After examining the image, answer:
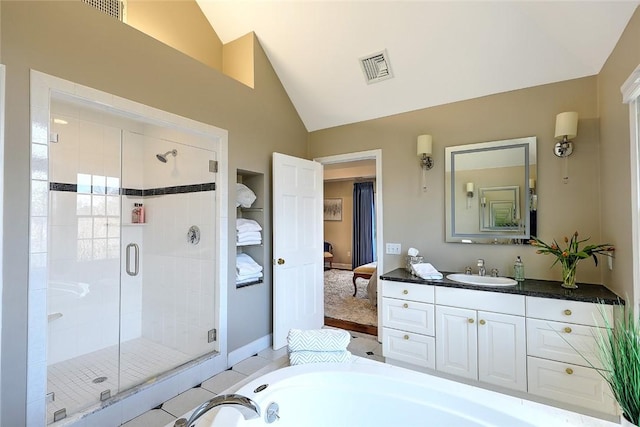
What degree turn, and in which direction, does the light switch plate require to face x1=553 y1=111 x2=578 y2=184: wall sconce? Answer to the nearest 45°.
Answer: approximately 90° to its left

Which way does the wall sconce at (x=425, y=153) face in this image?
toward the camera

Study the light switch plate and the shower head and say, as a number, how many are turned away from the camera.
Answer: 0

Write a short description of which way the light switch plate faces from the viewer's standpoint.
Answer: facing the viewer and to the left of the viewer

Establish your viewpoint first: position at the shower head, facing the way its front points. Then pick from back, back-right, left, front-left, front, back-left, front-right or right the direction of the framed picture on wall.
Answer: back

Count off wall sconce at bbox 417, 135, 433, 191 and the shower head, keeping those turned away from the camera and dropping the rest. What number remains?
0

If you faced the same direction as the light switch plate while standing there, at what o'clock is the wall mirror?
The wall mirror is roughly at 8 o'clock from the light switch plate.

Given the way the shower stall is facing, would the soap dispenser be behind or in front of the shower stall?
in front

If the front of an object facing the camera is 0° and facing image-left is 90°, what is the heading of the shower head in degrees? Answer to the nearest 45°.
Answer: approximately 45°

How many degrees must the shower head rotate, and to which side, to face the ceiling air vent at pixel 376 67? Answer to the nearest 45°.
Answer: approximately 90° to its left

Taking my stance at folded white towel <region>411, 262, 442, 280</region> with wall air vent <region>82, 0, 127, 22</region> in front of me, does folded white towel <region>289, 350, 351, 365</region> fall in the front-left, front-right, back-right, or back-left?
front-left

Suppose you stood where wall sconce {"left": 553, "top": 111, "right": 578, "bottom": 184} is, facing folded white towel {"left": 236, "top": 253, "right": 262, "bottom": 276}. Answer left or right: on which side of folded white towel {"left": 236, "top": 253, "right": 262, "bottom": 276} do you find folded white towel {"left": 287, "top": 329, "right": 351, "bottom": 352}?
left

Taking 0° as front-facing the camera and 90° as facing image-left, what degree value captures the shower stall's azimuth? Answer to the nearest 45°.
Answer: approximately 315°
